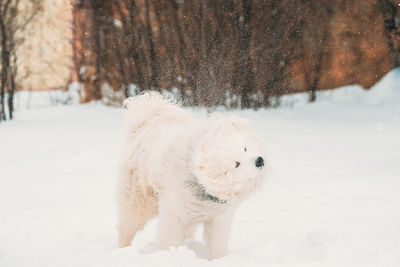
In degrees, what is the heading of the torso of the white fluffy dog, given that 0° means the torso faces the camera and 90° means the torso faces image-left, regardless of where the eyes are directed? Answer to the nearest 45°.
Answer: approximately 315°

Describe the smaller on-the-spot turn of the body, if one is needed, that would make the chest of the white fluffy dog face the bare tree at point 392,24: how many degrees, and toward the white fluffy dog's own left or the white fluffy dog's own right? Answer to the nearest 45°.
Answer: approximately 90° to the white fluffy dog's own left
